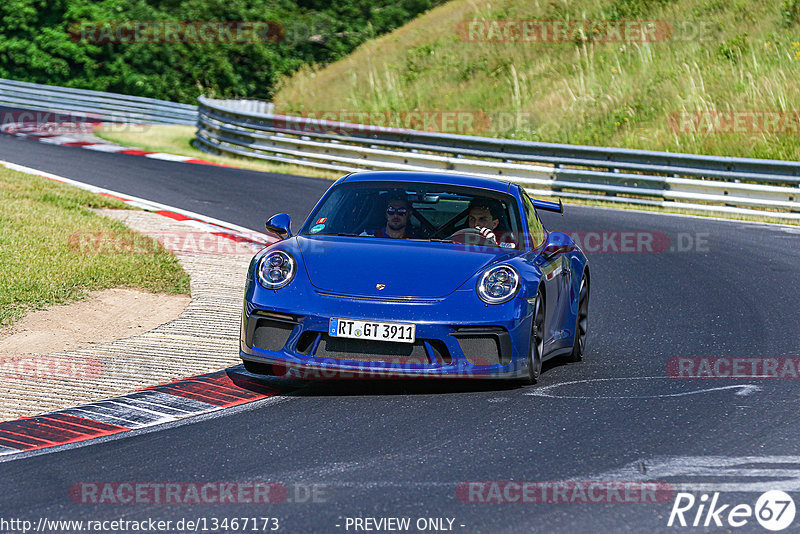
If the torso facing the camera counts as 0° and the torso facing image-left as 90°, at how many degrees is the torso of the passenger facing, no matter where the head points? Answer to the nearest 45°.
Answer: approximately 0°

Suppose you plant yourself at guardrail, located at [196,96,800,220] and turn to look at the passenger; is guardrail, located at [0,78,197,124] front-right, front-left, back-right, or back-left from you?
back-right

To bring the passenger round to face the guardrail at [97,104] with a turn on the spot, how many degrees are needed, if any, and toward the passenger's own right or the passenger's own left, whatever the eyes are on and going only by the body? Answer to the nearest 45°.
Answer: approximately 180°

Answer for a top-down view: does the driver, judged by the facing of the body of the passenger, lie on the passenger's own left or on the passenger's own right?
on the passenger's own left

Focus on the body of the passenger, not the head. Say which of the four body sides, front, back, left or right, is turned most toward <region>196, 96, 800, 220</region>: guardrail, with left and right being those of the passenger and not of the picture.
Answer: back
